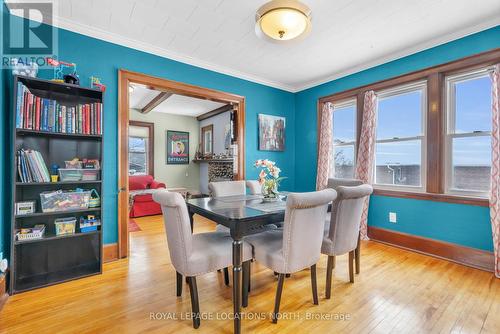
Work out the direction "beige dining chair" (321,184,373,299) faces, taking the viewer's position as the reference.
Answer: facing away from the viewer and to the left of the viewer

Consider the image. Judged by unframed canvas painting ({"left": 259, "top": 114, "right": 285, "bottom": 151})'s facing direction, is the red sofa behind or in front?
behind

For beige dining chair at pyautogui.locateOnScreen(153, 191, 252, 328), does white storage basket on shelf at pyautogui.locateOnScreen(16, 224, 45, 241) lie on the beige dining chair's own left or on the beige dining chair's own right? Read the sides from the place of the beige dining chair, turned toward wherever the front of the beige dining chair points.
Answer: on the beige dining chair's own left

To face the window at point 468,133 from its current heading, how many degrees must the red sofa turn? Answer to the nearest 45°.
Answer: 0° — it already faces it

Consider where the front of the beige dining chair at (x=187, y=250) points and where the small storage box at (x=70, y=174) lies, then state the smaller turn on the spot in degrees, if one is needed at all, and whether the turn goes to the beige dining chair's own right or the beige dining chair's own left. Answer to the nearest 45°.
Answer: approximately 90° to the beige dining chair's own left

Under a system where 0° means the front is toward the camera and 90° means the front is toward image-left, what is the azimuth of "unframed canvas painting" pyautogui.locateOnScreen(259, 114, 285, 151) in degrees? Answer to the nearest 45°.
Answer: approximately 315°

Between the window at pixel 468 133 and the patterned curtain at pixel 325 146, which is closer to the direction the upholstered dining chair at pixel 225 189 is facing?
the window

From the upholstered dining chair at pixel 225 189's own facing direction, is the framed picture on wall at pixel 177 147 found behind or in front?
behind

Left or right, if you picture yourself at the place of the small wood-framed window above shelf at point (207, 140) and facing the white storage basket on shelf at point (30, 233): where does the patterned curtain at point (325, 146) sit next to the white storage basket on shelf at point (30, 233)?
left

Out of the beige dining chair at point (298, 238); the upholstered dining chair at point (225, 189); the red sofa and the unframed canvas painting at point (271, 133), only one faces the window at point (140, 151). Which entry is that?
the beige dining chair
